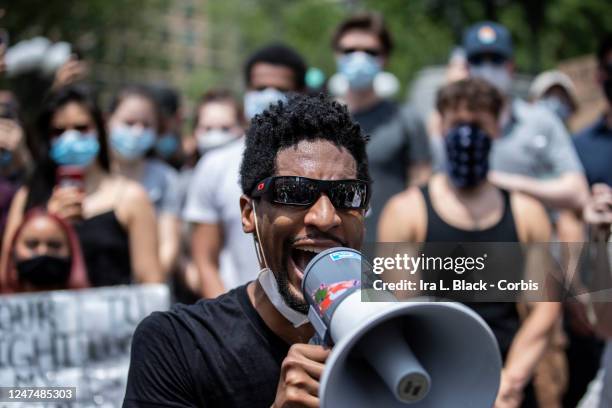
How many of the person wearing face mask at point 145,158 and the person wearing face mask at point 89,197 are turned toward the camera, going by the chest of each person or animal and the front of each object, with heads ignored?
2

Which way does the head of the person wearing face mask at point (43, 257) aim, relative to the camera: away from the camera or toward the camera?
toward the camera

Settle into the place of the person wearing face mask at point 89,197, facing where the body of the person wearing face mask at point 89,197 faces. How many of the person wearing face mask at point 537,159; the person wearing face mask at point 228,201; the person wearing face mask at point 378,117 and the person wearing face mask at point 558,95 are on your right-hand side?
0

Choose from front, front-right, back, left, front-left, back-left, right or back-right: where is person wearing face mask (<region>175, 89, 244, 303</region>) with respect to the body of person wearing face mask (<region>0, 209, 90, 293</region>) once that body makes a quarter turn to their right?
back-right

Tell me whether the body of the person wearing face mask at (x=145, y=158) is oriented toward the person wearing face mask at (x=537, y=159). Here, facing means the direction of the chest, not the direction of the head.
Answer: no

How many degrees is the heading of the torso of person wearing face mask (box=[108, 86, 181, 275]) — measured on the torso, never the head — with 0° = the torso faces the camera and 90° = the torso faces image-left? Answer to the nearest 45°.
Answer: approximately 0°

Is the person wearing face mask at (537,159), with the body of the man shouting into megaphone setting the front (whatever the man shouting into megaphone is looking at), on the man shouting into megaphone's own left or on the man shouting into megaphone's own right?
on the man shouting into megaphone's own left

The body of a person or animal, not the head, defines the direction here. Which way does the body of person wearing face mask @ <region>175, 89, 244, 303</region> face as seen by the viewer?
toward the camera

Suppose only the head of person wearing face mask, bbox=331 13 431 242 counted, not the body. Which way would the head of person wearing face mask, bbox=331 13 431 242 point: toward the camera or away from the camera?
toward the camera

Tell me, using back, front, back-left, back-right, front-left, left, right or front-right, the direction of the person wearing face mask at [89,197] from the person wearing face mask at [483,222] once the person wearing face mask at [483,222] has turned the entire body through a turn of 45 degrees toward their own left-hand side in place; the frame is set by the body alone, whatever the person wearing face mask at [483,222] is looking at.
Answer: back-right

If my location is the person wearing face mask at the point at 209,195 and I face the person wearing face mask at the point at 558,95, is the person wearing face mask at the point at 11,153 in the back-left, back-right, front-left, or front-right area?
back-left

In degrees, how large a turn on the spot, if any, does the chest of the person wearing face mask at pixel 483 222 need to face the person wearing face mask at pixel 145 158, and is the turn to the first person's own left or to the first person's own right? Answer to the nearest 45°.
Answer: approximately 135° to the first person's own right

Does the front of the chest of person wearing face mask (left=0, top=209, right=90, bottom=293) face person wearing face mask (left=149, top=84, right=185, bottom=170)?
no

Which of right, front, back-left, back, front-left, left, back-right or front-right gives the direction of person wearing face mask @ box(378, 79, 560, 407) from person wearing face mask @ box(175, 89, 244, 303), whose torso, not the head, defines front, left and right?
front-left

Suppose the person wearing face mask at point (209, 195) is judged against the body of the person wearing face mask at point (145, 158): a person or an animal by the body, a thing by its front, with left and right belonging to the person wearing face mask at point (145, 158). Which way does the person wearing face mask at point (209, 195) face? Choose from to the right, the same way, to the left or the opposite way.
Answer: the same way

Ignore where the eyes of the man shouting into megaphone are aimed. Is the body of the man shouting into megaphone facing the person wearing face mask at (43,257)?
no

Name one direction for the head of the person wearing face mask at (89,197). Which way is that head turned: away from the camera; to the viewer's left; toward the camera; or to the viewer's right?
toward the camera

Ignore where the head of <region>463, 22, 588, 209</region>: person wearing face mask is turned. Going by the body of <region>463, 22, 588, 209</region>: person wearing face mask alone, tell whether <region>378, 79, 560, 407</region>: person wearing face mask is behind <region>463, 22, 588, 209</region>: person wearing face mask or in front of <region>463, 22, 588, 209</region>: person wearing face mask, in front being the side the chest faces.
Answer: in front

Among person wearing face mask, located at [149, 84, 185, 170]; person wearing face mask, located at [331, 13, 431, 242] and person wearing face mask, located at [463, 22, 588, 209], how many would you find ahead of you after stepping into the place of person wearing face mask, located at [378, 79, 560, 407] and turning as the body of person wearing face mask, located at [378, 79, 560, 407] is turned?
0

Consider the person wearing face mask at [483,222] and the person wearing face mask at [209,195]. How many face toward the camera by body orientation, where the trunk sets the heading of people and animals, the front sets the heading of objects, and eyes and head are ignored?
2
